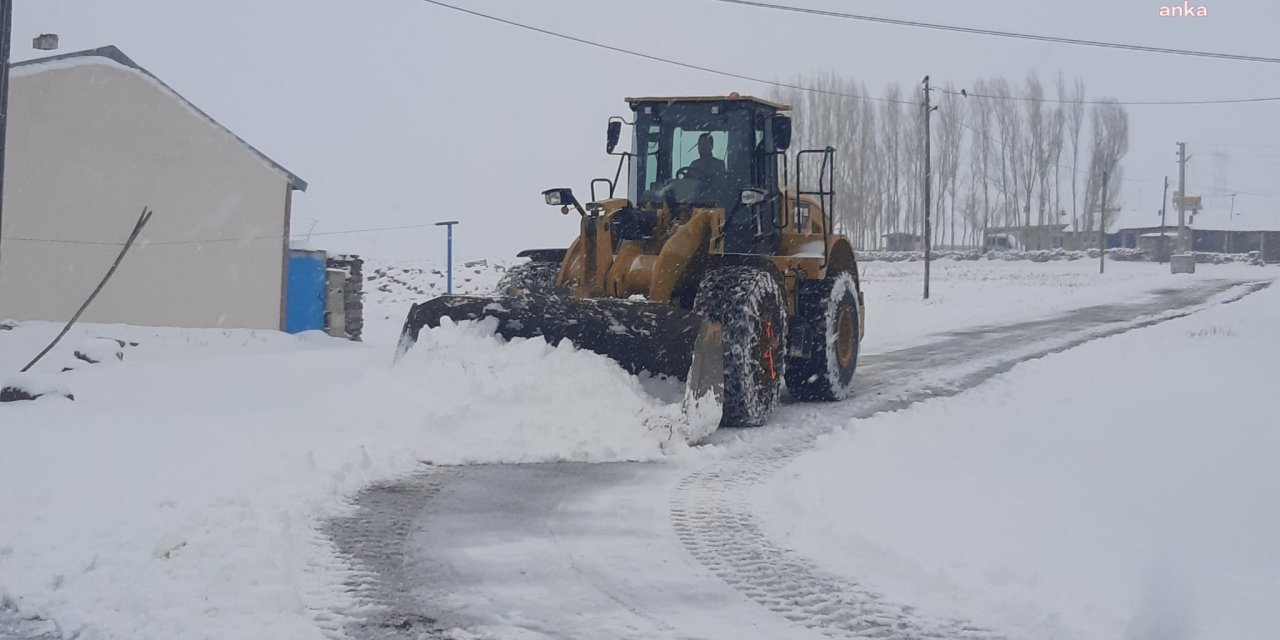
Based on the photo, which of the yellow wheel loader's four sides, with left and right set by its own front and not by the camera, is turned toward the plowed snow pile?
front

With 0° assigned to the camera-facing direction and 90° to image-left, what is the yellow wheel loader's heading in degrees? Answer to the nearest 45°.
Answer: approximately 45°

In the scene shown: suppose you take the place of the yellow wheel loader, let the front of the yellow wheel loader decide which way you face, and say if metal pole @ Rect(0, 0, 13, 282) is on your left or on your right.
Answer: on your right

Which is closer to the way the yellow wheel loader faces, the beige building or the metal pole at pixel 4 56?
the metal pole

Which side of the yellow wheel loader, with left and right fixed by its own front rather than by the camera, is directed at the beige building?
right

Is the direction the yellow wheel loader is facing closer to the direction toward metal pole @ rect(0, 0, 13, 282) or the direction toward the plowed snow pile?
the plowed snow pile
